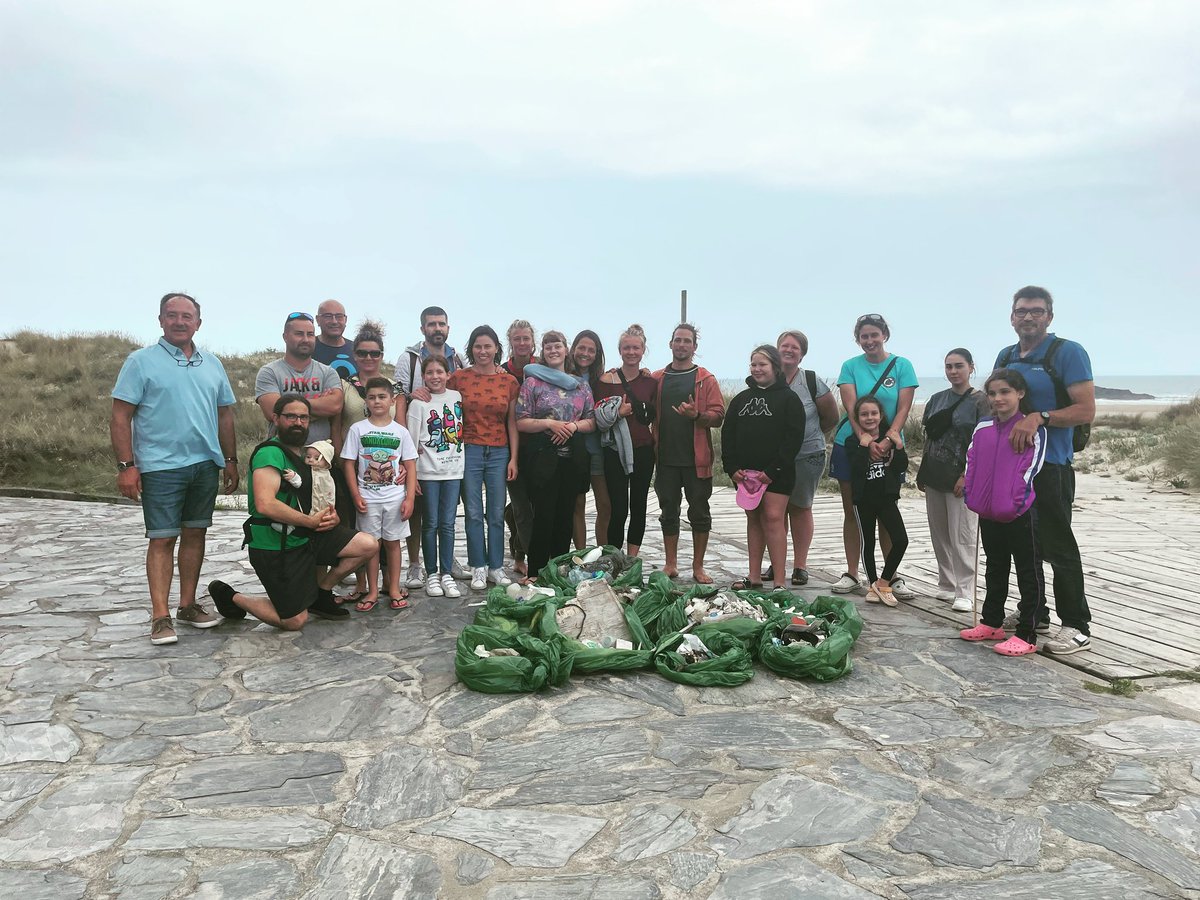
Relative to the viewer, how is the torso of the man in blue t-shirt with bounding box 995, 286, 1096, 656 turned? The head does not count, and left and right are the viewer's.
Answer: facing the viewer and to the left of the viewer

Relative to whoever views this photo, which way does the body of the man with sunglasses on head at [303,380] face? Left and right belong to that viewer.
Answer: facing the viewer

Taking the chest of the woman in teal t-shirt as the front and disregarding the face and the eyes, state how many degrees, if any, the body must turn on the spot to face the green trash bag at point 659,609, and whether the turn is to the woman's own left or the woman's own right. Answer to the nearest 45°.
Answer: approximately 45° to the woman's own right

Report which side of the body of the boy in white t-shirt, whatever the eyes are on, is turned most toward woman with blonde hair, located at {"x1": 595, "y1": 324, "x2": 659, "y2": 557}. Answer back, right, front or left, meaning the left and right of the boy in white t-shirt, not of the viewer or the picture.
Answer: left

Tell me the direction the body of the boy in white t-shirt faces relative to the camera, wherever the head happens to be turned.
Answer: toward the camera

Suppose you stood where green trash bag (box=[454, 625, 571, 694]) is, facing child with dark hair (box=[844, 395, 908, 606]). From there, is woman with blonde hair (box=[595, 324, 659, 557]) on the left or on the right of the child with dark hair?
left

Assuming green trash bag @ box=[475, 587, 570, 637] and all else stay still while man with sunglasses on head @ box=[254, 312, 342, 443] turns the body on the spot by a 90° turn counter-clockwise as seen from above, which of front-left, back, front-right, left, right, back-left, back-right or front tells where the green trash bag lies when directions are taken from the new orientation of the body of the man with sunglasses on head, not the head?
front-right

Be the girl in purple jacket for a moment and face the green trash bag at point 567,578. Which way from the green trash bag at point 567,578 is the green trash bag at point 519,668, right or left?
left
